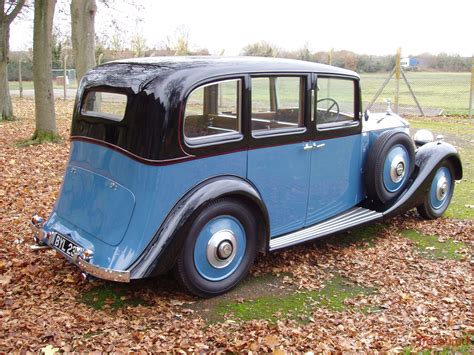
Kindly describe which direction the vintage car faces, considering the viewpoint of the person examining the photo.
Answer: facing away from the viewer and to the right of the viewer

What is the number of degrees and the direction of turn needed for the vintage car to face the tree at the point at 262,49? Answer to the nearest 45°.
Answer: approximately 45° to its left

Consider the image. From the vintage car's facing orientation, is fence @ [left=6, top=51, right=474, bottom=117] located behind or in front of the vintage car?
in front
